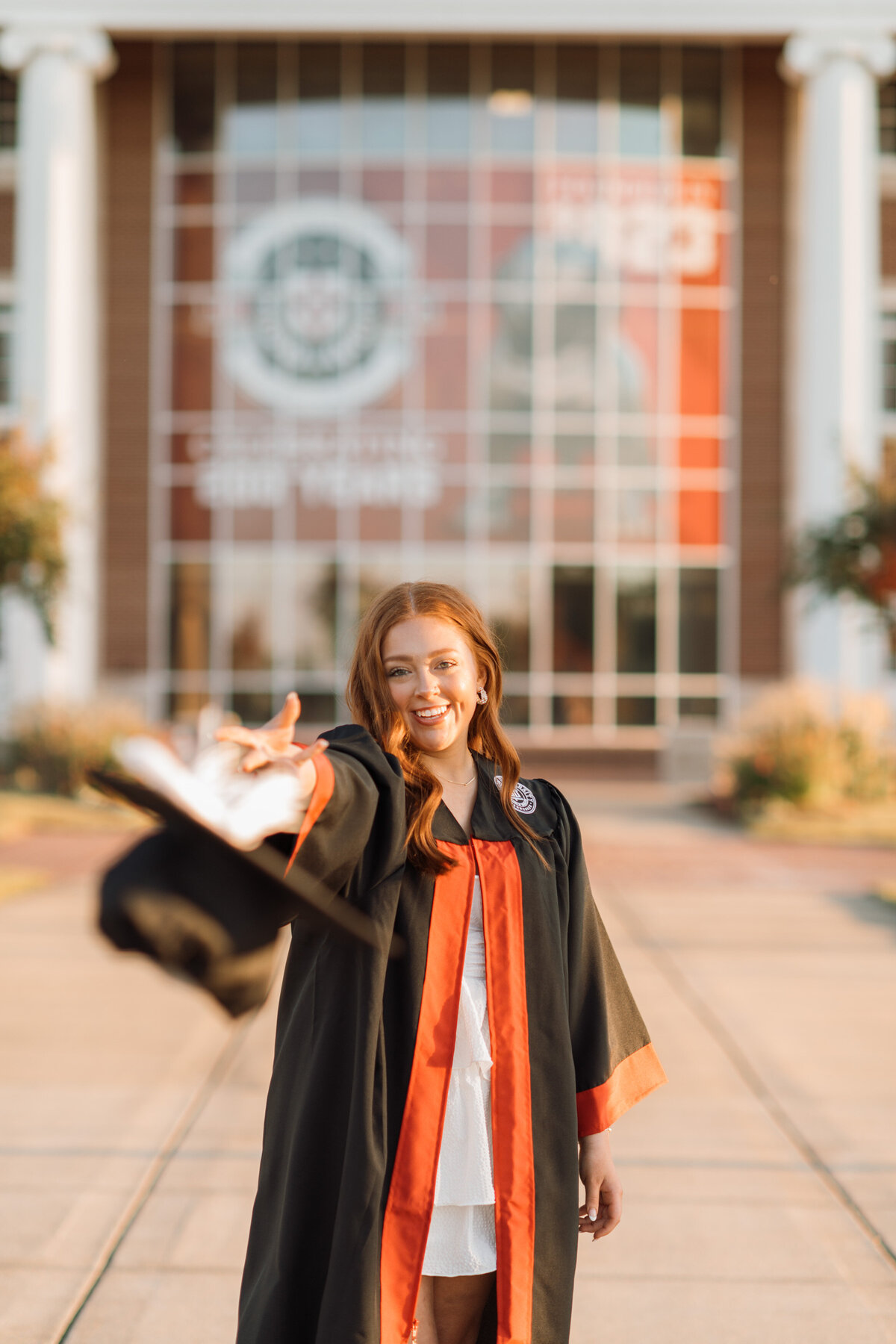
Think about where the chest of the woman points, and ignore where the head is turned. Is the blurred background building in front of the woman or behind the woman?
behind

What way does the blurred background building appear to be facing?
toward the camera

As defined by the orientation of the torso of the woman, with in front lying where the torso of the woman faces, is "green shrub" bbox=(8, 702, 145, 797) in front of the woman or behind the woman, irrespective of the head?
behind

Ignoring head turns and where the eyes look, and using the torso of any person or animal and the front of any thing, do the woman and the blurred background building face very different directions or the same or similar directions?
same or similar directions

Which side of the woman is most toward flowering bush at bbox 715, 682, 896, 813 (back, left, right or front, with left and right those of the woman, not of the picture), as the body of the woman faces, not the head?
back

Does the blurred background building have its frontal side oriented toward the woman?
yes

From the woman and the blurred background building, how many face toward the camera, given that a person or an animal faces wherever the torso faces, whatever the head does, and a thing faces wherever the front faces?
2
